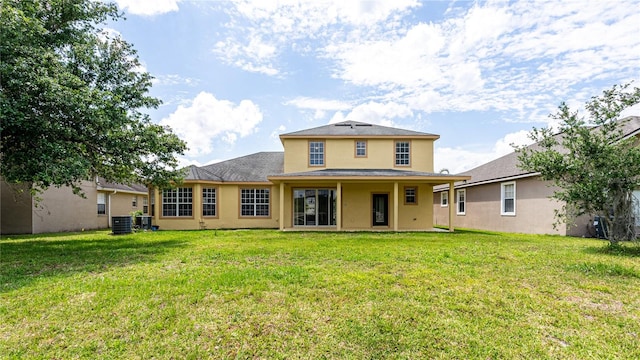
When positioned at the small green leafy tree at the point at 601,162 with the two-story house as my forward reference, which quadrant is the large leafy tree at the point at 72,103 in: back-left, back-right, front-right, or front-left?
front-left

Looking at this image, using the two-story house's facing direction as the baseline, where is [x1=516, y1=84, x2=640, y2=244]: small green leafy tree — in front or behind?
behind

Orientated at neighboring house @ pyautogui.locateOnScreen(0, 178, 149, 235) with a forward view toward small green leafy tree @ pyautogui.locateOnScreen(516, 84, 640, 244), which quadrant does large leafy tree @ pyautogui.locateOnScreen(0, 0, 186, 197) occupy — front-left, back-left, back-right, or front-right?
front-right

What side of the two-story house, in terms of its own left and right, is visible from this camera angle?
back

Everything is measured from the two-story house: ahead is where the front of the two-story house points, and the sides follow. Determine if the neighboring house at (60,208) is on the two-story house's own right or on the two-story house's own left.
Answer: on the two-story house's own left
